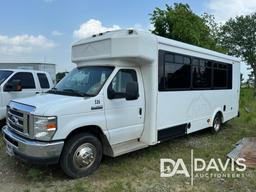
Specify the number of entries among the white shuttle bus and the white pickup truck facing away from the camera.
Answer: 0

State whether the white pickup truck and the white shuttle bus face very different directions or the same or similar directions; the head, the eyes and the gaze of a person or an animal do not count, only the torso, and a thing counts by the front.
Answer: same or similar directions

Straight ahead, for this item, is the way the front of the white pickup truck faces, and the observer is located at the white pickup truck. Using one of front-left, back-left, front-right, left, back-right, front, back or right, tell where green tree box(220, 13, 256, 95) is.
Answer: back

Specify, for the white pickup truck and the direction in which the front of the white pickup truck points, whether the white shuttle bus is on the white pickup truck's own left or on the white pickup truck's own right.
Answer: on the white pickup truck's own left

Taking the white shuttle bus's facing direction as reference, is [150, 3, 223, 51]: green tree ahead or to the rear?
to the rear

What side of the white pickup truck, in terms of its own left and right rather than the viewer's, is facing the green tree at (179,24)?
back

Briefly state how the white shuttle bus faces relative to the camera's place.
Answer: facing the viewer and to the left of the viewer
